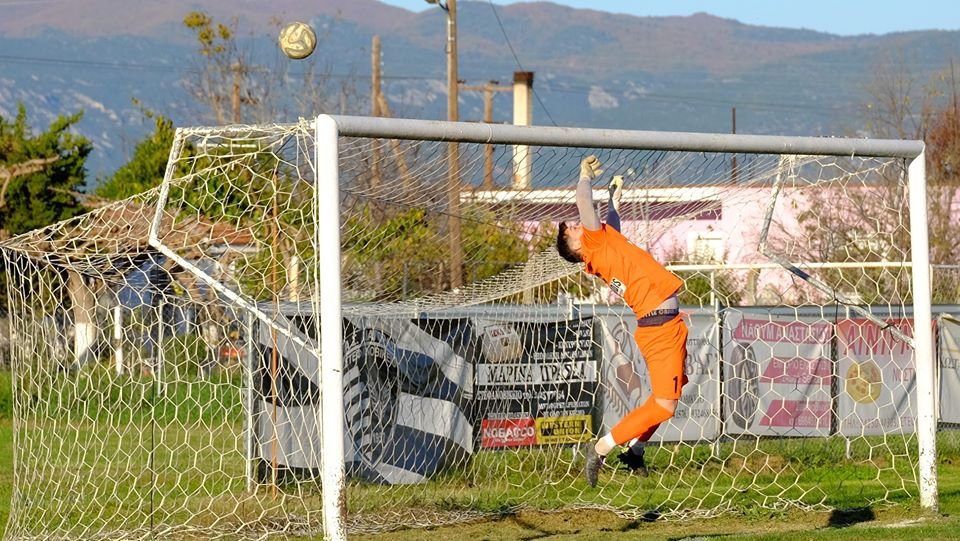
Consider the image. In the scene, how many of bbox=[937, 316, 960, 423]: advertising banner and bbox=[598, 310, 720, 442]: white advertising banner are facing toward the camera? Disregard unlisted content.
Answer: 2

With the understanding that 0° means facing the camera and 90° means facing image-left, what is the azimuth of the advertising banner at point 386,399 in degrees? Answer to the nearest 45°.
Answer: approximately 0°

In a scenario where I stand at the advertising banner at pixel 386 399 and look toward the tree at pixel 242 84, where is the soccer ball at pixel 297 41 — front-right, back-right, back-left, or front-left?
back-left

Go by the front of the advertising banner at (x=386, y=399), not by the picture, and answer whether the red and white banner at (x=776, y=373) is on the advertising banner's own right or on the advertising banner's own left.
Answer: on the advertising banner's own left

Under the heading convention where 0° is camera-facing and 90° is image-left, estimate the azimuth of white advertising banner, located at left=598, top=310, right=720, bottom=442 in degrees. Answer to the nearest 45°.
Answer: approximately 0°

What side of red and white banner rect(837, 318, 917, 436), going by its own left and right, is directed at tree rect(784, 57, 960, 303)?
back

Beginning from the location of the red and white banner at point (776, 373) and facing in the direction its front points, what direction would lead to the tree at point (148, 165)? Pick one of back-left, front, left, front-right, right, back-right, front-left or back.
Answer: back-right

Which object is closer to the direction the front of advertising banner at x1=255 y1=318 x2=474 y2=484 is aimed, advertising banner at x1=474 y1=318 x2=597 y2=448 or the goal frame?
the goal frame
